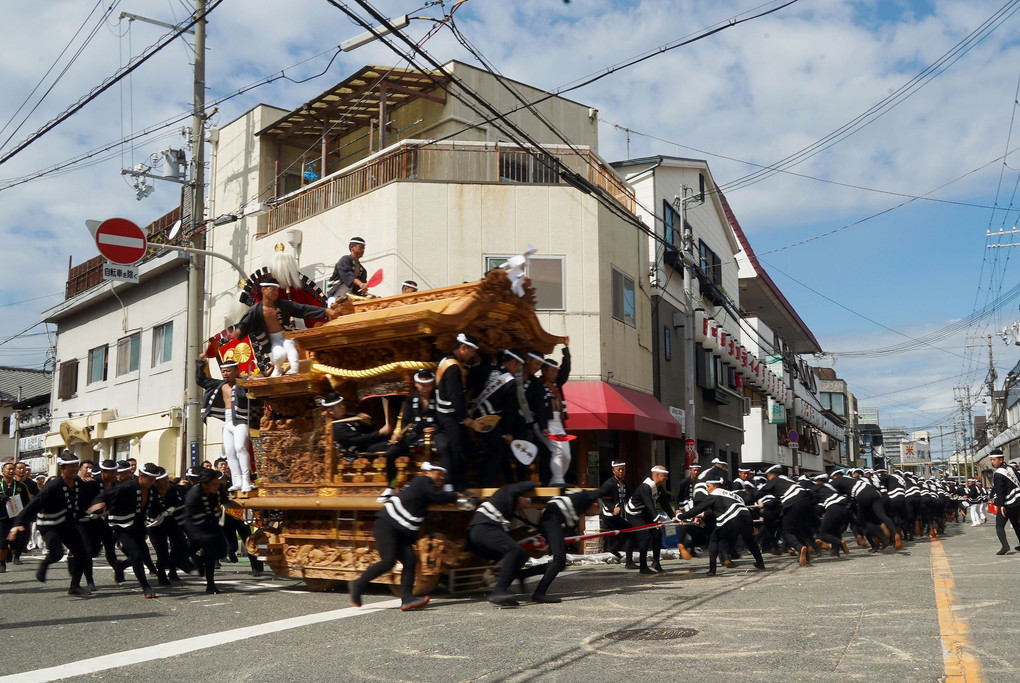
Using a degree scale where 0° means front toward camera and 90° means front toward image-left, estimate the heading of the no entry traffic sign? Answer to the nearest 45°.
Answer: approximately 0°

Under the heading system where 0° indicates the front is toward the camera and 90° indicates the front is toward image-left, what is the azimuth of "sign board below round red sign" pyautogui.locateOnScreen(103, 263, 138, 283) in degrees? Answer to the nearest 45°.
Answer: approximately 0°

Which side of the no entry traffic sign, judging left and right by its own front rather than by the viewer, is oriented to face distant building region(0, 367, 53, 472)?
back

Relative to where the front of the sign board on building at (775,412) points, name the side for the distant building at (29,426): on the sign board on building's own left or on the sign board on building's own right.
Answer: on the sign board on building's own right

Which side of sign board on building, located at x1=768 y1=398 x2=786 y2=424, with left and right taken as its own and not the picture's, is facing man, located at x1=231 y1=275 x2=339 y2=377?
front
